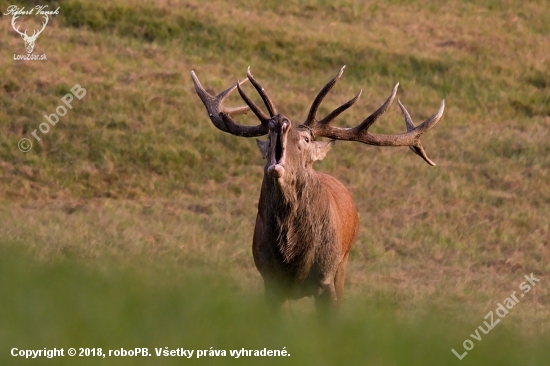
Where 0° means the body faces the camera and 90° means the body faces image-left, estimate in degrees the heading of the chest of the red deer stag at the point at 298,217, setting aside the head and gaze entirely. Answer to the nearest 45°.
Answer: approximately 0°
